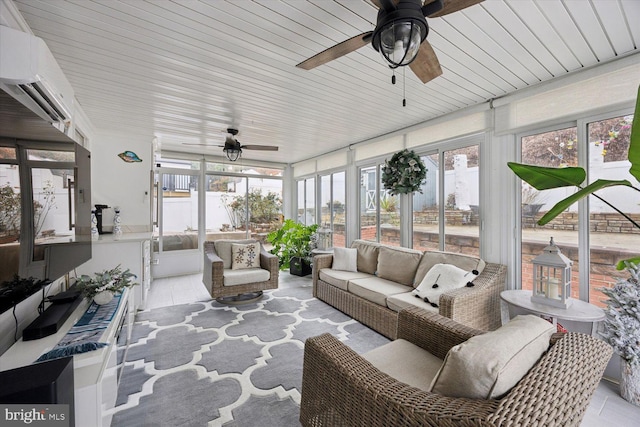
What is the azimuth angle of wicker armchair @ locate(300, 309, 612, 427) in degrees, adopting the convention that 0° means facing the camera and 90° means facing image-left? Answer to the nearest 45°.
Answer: approximately 135°

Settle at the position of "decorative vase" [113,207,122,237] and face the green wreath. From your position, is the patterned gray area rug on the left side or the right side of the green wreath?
right

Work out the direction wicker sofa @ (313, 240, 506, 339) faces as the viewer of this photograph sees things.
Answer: facing the viewer and to the left of the viewer

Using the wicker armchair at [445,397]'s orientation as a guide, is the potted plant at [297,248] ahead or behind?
ahead

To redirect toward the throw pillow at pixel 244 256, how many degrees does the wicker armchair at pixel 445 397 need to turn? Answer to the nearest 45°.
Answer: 0° — it already faces it

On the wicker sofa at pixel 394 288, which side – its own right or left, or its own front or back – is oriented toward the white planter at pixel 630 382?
left

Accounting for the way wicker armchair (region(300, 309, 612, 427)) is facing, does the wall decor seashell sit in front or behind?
in front

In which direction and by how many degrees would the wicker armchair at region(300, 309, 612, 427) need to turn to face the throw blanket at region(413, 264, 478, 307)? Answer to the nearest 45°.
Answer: approximately 45° to its right

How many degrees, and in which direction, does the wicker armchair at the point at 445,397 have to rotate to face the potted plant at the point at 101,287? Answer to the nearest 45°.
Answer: approximately 45° to its left

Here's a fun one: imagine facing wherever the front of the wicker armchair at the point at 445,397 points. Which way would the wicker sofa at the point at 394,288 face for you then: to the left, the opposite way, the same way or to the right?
to the left

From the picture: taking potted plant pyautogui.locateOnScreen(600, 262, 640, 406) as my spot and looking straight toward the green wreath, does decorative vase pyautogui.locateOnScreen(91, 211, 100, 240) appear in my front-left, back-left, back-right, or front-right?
front-left

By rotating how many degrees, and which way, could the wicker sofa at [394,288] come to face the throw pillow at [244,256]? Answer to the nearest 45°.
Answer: approximately 45° to its right

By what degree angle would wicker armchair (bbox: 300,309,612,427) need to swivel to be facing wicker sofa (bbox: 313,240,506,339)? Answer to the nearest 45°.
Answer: approximately 45° to its right

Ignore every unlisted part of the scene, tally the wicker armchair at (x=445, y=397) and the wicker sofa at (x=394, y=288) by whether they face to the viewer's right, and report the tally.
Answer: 0
